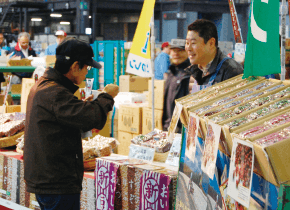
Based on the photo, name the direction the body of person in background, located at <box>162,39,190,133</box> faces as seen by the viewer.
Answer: toward the camera

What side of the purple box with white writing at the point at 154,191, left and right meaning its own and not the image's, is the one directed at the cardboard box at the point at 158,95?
back

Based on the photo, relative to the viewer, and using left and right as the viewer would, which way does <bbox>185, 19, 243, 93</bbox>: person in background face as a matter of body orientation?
facing the viewer and to the left of the viewer

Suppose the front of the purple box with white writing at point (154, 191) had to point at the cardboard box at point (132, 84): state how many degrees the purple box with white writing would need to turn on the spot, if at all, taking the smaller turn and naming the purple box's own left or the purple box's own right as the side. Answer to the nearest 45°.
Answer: approximately 180°

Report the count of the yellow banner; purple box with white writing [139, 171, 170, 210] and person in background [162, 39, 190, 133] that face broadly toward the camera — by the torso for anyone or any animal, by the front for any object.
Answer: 3

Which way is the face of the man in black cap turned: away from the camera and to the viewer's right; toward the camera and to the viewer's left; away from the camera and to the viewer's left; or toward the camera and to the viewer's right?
away from the camera and to the viewer's right

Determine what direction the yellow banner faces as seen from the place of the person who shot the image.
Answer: facing the viewer

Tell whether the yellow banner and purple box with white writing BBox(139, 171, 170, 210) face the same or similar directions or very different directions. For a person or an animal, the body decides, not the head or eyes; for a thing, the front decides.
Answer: same or similar directions
